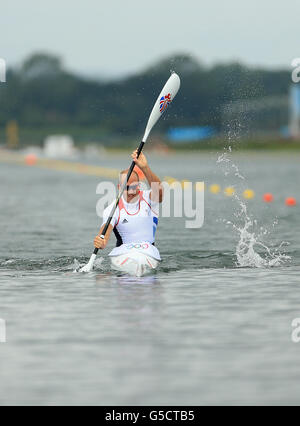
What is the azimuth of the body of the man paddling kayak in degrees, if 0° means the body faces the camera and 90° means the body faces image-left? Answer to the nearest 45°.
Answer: approximately 0°

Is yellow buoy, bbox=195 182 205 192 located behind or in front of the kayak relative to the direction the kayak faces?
behind

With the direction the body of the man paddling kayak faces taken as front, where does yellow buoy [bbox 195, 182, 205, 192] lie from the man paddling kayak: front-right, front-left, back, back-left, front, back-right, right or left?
back
